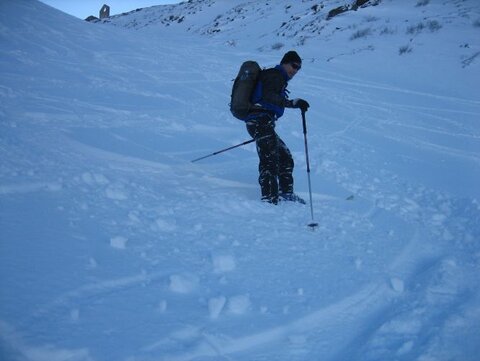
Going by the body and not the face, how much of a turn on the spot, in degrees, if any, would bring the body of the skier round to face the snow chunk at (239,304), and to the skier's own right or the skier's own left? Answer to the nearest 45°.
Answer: approximately 90° to the skier's own right

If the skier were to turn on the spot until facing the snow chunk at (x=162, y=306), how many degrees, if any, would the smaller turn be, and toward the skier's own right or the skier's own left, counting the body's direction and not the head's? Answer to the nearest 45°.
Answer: approximately 90° to the skier's own right

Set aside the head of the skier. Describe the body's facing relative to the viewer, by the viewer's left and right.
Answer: facing to the right of the viewer

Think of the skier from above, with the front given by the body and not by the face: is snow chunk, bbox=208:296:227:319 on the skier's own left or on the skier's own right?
on the skier's own right

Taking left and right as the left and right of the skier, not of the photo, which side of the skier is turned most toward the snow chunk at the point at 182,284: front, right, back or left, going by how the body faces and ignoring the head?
right

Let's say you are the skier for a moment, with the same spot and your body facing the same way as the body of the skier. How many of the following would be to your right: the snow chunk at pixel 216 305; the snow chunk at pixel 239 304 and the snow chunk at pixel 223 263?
3

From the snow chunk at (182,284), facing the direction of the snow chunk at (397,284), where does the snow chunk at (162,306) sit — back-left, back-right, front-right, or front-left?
back-right

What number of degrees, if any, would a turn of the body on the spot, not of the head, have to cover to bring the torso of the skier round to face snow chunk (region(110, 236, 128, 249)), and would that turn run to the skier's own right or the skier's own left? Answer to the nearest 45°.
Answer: approximately 135° to the skier's own right

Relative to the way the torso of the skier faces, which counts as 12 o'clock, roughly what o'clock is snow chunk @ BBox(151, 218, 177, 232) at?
The snow chunk is roughly at 4 o'clock from the skier.
